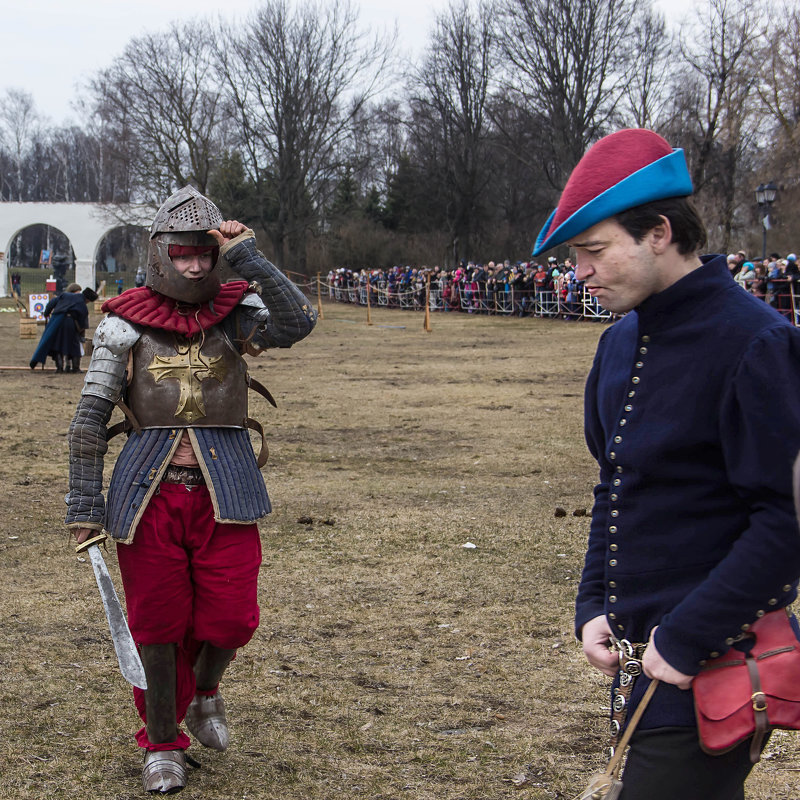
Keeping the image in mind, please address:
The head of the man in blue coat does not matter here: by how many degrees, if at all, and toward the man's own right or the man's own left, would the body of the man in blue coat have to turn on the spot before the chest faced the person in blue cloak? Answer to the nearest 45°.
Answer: approximately 90° to the man's own right

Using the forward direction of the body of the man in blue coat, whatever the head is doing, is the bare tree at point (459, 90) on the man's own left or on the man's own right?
on the man's own right

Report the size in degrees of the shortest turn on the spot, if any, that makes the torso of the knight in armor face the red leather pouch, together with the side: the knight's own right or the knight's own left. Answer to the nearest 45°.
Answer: approximately 45° to the knight's own left

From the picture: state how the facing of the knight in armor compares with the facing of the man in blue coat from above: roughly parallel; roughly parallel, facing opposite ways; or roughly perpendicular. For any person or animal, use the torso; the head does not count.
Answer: roughly perpendicular

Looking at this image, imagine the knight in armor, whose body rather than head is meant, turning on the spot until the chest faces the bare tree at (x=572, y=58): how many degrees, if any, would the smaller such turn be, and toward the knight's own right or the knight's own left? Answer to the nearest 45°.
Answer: approximately 180°

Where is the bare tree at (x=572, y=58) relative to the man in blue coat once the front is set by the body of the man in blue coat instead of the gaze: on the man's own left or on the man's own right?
on the man's own right

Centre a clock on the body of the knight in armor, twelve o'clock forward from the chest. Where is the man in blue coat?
The man in blue coat is roughly at 11 o'clock from the knight in armor.

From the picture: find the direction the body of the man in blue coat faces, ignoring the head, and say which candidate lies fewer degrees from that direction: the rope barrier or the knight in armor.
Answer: the knight in armor

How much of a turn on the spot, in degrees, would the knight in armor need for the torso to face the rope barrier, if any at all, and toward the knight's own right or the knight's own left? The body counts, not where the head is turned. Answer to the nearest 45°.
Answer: approximately 180°

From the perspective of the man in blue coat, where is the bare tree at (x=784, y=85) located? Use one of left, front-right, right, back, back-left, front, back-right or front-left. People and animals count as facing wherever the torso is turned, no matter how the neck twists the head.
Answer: back-right

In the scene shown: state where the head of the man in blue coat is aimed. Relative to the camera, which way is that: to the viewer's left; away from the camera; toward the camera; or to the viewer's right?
to the viewer's left

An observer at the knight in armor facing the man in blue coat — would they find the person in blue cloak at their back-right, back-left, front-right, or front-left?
back-left

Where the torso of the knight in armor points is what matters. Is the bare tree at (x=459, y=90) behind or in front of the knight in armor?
behind
